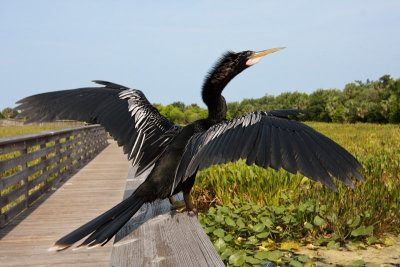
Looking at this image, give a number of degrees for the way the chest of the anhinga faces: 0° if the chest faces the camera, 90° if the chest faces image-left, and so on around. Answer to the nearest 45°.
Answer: approximately 225°

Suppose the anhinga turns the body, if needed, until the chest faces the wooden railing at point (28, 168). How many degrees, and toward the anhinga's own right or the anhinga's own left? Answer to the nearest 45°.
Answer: approximately 90° to the anhinga's own left

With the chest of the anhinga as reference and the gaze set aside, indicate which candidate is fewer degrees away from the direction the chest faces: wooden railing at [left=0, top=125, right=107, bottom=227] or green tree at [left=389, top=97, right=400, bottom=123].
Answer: the green tree

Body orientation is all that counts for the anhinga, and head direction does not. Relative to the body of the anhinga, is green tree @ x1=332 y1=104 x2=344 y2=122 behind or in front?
in front

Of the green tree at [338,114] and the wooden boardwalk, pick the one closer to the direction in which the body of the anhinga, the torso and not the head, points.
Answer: the green tree

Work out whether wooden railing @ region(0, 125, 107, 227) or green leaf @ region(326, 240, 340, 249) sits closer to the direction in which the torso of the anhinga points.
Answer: the green leaf

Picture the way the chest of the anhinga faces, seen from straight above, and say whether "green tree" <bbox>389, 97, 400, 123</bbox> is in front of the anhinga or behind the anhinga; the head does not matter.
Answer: in front
